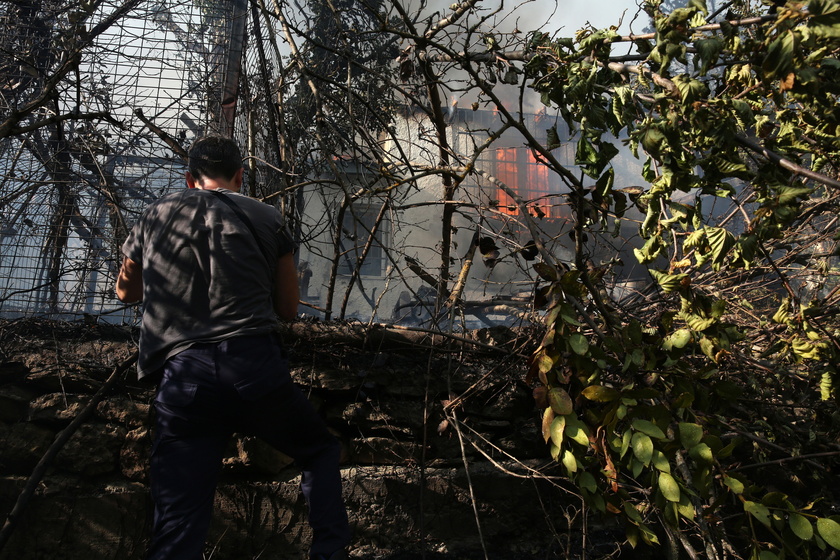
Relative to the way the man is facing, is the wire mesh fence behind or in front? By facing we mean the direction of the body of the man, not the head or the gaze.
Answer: in front

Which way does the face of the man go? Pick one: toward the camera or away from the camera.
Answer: away from the camera

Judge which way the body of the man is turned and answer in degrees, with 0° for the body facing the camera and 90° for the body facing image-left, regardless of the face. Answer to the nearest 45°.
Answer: approximately 180°
